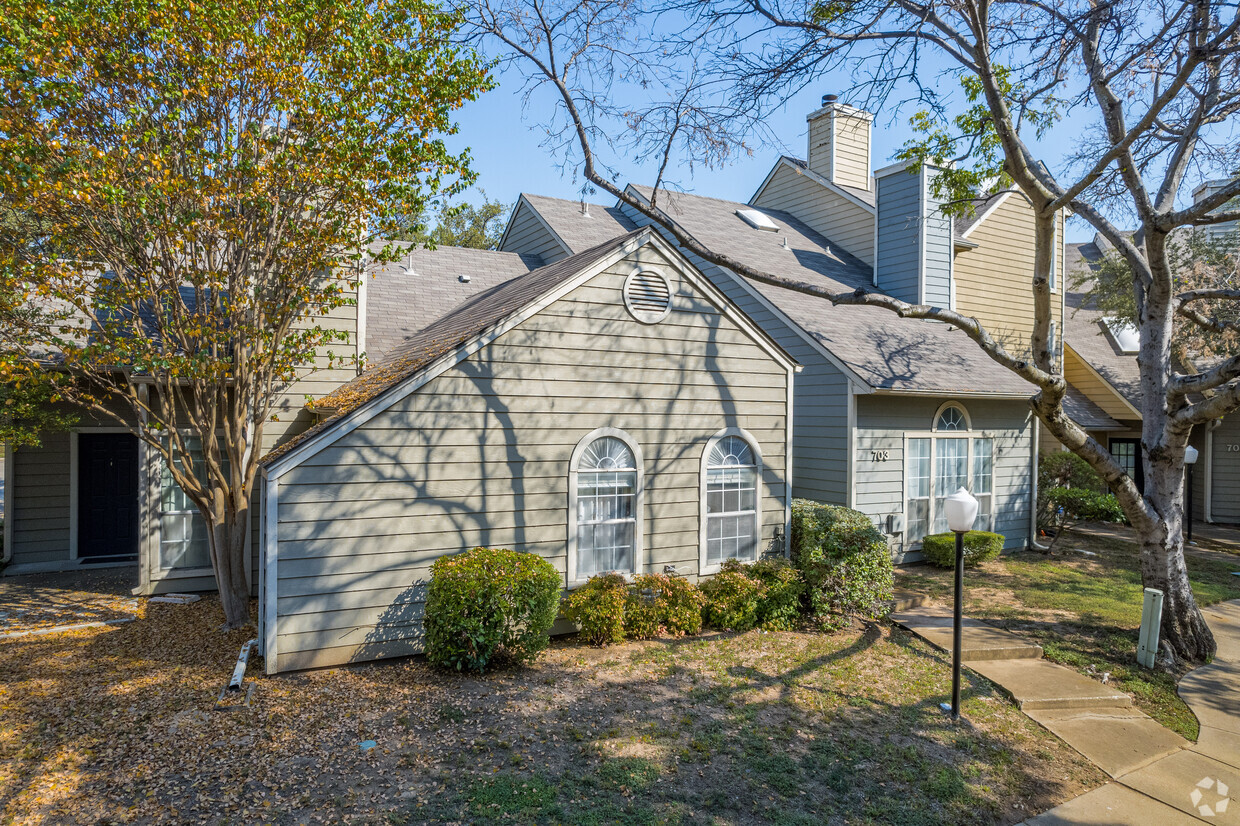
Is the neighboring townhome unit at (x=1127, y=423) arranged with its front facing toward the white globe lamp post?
yes

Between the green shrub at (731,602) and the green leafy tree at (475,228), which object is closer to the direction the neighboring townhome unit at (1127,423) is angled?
the green shrub

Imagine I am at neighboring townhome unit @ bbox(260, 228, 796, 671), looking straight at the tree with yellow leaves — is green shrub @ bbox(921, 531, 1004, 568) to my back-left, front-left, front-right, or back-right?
back-right

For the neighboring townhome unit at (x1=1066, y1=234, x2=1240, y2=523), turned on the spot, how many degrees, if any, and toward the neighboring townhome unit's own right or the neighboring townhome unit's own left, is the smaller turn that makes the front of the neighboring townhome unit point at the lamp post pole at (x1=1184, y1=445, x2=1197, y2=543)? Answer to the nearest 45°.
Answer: approximately 45° to the neighboring townhome unit's own left

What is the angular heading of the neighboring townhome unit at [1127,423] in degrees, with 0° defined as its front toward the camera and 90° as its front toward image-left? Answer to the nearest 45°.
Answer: approximately 0°

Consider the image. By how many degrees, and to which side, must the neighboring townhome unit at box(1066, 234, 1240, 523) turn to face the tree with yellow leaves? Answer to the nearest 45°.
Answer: approximately 45° to its right

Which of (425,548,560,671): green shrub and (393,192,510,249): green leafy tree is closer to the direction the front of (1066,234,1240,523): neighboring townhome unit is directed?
the green shrub

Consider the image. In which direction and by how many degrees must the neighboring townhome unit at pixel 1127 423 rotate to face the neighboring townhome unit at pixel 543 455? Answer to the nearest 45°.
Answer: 0° — it already faces it

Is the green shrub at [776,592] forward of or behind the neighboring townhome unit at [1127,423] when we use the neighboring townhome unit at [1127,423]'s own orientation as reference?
forward

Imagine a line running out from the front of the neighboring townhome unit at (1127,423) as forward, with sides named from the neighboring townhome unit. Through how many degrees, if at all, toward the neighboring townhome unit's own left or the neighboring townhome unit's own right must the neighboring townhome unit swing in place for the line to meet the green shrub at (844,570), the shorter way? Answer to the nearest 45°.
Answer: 0° — it already faces it
